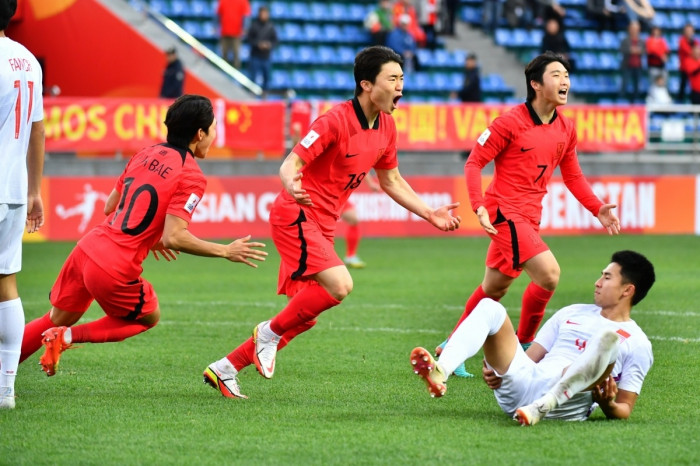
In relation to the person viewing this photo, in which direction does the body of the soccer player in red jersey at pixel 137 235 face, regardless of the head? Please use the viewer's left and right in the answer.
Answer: facing away from the viewer and to the right of the viewer

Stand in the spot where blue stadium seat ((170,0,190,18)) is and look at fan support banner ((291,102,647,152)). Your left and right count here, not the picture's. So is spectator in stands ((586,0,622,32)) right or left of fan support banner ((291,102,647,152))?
left

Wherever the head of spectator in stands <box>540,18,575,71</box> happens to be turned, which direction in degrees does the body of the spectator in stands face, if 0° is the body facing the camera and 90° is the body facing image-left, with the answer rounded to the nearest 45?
approximately 0°

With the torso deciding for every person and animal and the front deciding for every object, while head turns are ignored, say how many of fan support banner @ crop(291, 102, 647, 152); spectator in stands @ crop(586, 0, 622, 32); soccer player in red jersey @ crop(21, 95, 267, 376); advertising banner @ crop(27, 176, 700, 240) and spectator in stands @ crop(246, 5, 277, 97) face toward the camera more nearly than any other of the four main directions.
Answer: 4

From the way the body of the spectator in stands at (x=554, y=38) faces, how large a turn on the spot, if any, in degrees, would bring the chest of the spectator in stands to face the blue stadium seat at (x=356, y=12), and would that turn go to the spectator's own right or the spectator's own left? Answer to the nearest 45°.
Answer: approximately 90° to the spectator's own right
